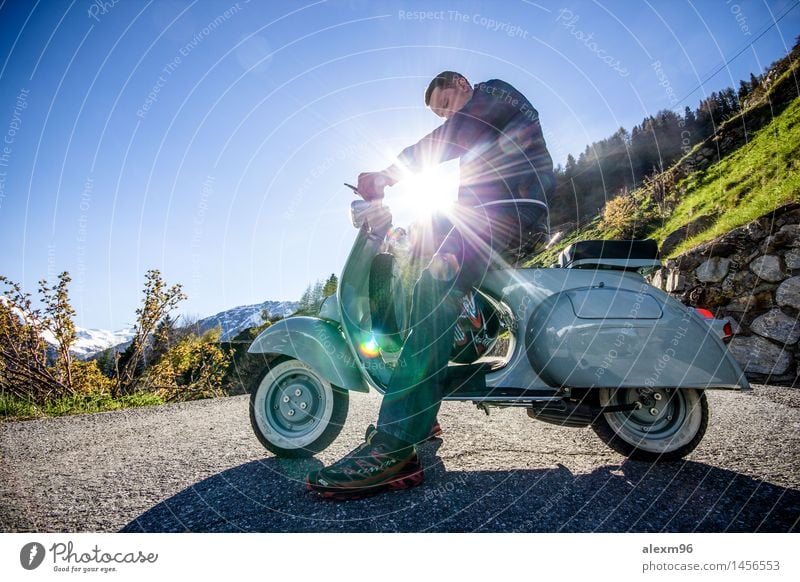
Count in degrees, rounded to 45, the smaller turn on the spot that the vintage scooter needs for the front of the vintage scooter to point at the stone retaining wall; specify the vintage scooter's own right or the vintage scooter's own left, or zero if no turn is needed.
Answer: approximately 135° to the vintage scooter's own right

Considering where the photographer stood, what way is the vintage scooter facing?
facing to the left of the viewer
